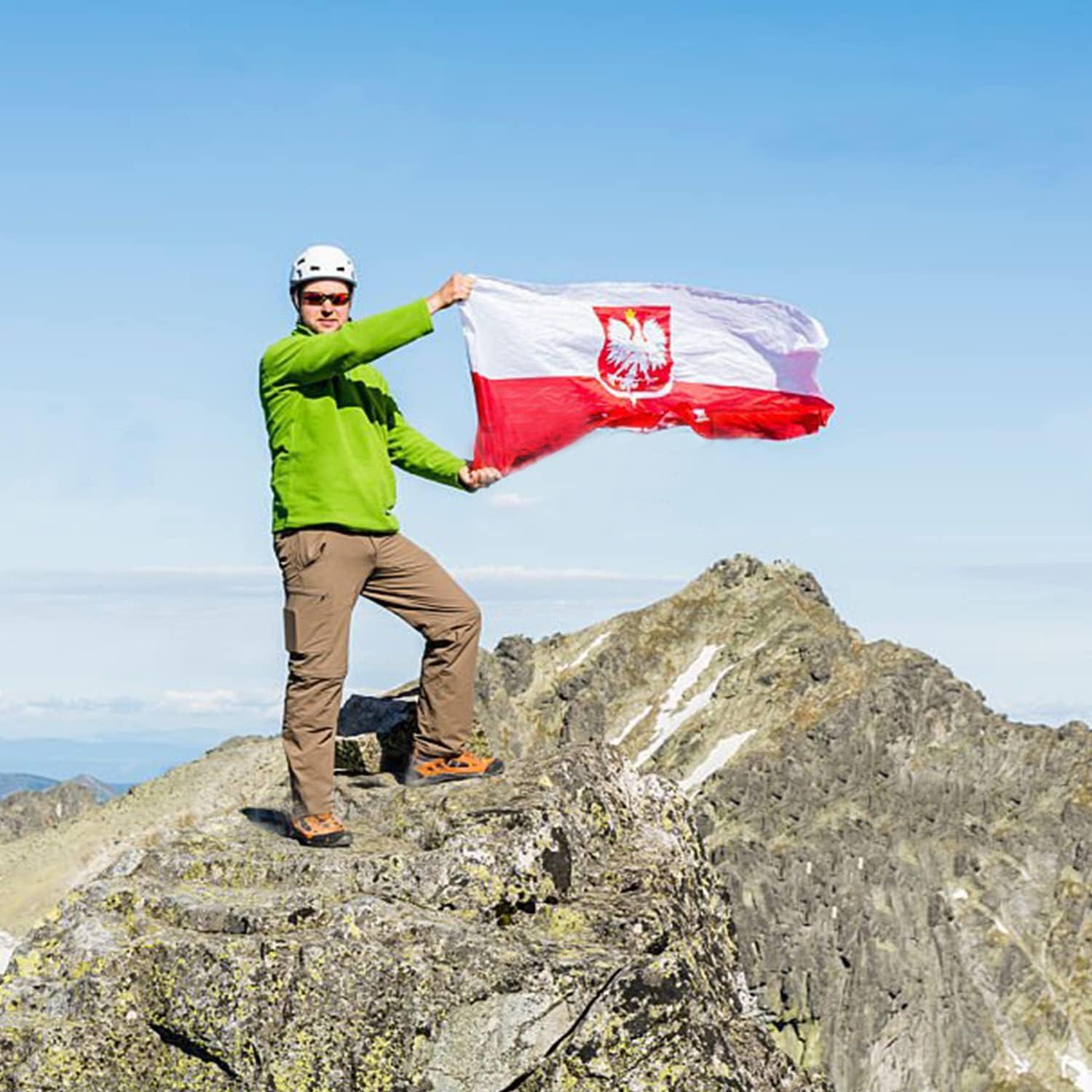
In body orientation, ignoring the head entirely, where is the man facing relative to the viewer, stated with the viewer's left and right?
facing the viewer and to the right of the viewer
